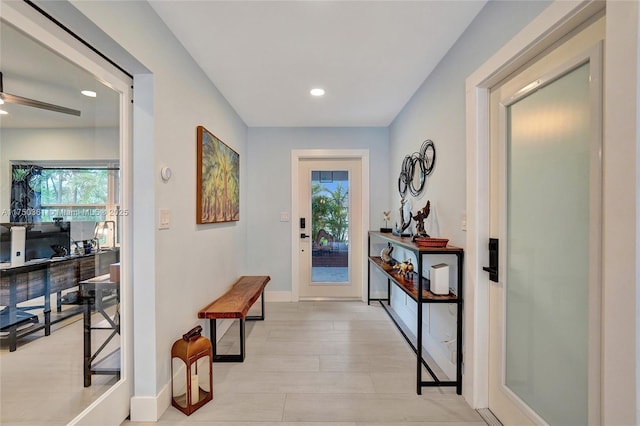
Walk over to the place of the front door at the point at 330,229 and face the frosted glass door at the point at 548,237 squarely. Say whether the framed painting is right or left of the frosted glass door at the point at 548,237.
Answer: right

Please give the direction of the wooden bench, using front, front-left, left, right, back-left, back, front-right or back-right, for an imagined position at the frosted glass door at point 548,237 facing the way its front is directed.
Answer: front-right

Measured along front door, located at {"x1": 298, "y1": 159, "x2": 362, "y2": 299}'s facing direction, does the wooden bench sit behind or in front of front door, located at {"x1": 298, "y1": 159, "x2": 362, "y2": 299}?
in front

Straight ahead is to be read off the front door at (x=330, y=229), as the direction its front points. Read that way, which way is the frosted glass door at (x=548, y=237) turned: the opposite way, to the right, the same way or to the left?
to the right

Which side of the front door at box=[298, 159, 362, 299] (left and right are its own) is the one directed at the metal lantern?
front

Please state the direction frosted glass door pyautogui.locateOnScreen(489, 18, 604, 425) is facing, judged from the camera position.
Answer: facing the viewer and to the left of the viewer

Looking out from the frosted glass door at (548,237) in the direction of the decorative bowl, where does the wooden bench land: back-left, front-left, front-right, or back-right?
front-left

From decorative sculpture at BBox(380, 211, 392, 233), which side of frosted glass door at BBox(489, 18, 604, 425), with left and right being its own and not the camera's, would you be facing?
right

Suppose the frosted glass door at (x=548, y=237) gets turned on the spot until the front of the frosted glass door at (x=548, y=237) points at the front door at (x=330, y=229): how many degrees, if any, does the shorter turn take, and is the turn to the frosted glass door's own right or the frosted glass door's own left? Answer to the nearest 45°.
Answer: approximately 90° to the frosted glass door's own right

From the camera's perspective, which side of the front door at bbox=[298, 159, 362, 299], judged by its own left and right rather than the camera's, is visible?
front

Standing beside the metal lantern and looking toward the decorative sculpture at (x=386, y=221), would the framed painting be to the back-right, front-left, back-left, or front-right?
front-left

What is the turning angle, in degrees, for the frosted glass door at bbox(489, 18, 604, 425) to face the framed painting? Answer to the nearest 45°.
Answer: approximately 45° to its right

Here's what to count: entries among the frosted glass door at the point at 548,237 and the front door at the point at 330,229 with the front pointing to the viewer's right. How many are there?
0
